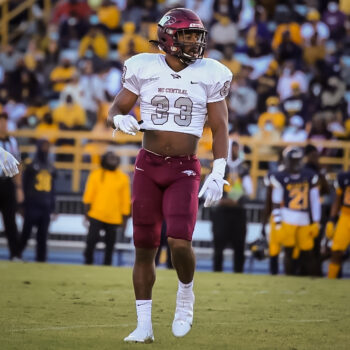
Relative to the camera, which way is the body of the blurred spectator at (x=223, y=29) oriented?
toward the camera

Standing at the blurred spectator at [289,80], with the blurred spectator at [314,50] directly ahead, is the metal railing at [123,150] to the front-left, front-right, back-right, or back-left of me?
back-left

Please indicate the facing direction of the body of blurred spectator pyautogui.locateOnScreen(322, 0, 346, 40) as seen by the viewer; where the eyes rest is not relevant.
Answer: toward the camera

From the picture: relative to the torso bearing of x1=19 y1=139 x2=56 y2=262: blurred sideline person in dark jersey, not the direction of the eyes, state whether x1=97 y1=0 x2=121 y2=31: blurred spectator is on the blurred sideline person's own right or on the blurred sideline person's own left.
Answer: on the blurred sideline person's own left

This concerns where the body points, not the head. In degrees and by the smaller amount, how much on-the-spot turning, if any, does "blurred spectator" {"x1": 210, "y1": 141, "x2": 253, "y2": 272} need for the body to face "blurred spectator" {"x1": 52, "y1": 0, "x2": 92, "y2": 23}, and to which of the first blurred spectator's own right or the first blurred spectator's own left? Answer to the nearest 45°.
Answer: approximately 135° to the first blurred spectator's own right

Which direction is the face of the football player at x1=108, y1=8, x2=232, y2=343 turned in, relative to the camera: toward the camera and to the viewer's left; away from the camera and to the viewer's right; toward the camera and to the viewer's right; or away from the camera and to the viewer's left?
toward the camera and to the viewer's right

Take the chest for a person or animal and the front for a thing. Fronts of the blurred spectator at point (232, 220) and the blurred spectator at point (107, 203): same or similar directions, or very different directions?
same or similar directions

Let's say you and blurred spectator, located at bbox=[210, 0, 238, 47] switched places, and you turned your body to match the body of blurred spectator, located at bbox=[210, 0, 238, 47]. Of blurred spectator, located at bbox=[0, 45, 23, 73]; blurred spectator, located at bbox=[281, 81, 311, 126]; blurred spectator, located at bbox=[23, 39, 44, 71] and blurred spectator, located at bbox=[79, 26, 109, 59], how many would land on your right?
3
